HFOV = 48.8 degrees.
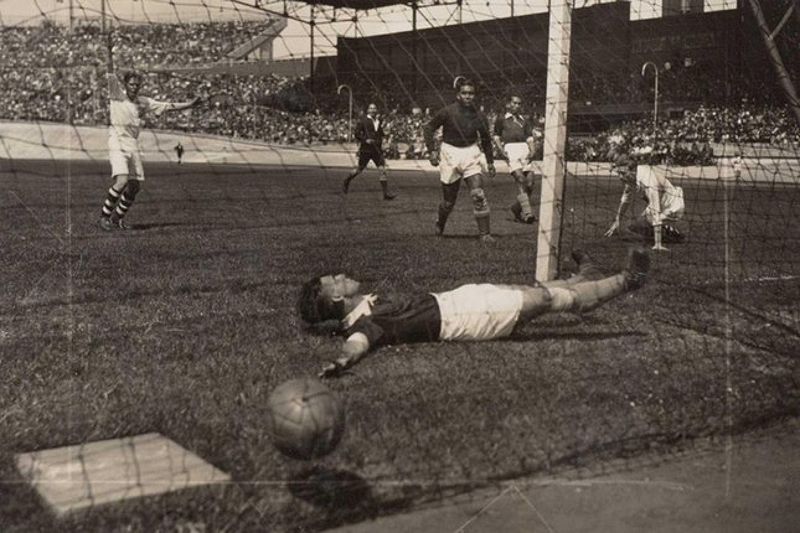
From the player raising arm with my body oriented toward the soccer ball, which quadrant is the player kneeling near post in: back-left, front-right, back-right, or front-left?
front-left

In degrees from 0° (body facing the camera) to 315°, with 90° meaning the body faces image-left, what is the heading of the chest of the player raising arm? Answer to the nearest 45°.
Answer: approximately 315°

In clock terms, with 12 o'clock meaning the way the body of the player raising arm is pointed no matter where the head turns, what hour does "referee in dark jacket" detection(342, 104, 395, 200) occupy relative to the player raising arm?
The referee in dark jacket is roughly at 9 o'clock from the player raising arm.

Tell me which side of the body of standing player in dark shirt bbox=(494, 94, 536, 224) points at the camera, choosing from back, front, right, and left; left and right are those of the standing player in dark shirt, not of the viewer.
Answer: front

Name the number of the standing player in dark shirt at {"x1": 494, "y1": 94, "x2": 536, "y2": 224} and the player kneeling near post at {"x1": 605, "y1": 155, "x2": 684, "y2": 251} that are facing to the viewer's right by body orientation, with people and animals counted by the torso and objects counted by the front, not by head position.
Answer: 0

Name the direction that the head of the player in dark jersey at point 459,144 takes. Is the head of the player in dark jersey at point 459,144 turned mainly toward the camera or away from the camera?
toward the camera

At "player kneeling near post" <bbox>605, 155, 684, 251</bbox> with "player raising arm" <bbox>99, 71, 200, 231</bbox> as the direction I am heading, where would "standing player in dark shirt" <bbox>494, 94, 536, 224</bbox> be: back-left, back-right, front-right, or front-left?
front-right

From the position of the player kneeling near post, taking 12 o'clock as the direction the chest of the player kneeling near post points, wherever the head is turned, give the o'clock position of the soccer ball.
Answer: The soccer ball is roughly at 11 o'clock from the player kneeling near post.

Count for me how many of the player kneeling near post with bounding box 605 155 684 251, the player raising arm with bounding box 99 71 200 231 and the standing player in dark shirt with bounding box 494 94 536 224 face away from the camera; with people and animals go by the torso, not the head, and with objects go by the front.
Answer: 0

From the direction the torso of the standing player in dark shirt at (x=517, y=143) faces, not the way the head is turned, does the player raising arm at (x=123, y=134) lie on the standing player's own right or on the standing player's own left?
on the standing player's own right

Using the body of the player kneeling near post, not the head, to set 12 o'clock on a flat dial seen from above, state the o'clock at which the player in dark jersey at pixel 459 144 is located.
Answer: The player in dark jersey is roughly at 1 o'clock from the player kneeling near post.

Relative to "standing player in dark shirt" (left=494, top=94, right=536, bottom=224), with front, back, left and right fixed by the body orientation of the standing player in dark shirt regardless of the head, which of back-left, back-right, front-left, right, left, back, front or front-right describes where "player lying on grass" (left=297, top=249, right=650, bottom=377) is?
front

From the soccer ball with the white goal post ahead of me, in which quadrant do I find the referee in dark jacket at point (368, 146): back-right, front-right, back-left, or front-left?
front-left

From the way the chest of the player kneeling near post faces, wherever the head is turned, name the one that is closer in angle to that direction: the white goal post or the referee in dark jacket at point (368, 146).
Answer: the white goal post

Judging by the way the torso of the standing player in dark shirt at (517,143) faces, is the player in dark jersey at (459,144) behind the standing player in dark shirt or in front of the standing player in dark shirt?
in front

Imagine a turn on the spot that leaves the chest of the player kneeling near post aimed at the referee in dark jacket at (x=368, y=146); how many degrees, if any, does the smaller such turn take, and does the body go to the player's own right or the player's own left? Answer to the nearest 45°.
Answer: approximately 90° to the player's own right
